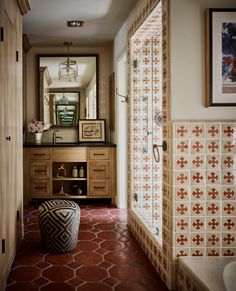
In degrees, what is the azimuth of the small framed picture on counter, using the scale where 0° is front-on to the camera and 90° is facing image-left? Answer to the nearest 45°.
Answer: approximately 0°

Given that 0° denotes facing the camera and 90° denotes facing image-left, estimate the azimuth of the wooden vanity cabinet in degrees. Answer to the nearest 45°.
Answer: approximately 0°

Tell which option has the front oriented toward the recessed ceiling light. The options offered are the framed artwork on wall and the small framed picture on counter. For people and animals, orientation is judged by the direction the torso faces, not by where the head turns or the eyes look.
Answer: the small framed picture on counter
